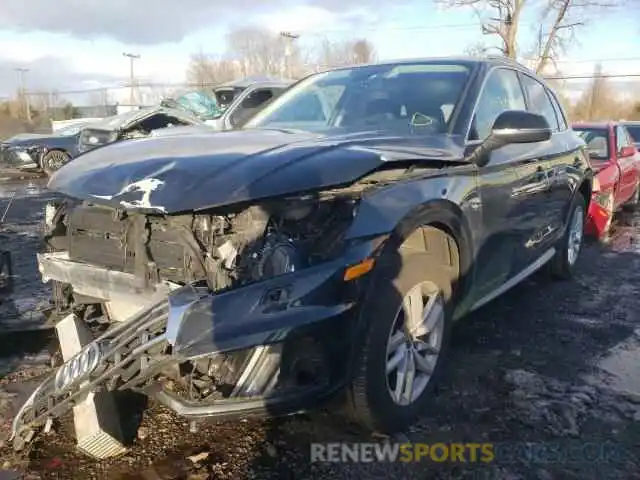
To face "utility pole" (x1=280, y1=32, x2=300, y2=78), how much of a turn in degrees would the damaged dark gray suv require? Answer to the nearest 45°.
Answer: approximately 135° to its right

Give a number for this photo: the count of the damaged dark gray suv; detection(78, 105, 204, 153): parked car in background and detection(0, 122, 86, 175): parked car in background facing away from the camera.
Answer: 0

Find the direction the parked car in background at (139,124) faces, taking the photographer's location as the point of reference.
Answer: facing the viewer and to the left of the viewer

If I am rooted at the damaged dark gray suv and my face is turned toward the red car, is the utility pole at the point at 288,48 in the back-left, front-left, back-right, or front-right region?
front-left

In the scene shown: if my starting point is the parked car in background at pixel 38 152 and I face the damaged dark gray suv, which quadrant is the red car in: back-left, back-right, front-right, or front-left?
front-left

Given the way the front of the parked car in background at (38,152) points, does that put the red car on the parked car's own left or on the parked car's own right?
on the parked car's own left

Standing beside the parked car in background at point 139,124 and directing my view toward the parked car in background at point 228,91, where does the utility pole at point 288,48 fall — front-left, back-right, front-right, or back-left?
front-left

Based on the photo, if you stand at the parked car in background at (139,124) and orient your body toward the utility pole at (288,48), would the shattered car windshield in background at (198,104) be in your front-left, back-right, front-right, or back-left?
front-right

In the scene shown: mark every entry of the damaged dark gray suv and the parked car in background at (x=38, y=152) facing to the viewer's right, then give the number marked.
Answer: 0

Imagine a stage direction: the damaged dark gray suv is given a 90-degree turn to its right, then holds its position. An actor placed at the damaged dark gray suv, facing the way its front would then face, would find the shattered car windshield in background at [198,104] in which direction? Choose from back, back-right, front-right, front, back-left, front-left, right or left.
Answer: front-right
